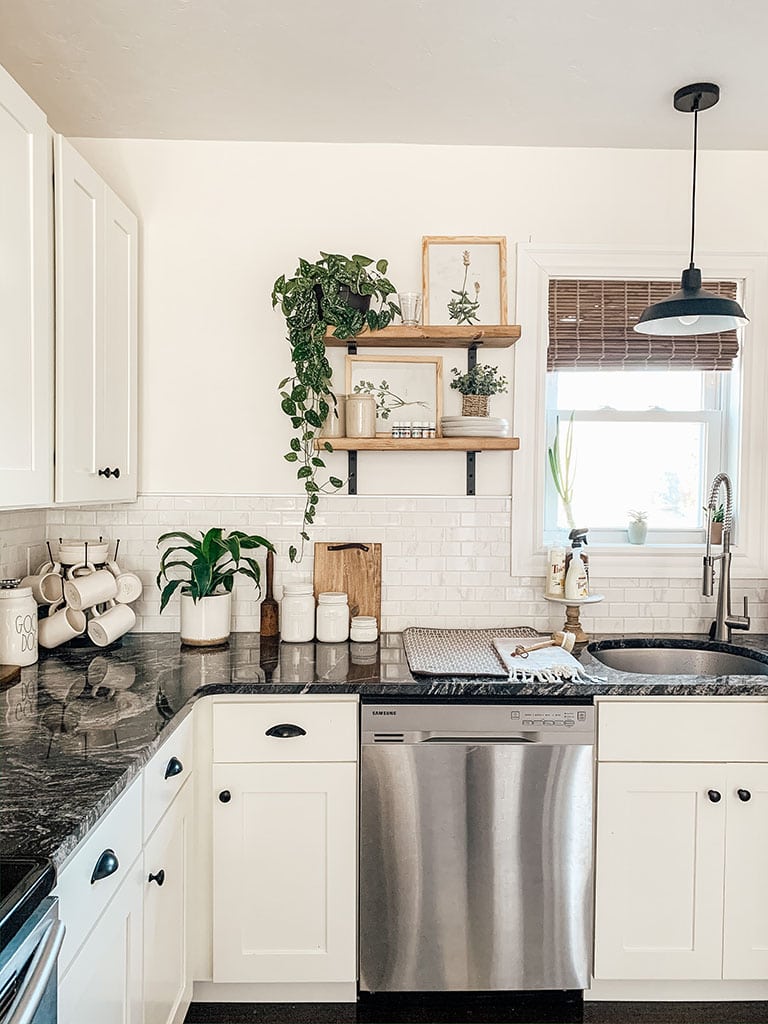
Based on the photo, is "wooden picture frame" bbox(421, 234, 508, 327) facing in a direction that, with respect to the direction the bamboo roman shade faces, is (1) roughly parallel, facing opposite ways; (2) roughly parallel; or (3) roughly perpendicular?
roughly parallel

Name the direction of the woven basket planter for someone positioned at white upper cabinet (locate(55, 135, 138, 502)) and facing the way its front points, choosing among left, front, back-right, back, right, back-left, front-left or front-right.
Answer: front

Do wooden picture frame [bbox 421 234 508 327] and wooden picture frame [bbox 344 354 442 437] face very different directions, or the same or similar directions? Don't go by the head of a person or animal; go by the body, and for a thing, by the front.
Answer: same or similar directions

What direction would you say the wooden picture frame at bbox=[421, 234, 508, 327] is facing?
toward the camera

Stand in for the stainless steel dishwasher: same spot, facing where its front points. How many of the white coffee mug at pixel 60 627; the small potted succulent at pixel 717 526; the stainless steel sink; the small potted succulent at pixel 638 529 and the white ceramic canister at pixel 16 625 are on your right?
2

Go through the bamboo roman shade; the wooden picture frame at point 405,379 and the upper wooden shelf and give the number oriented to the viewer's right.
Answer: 0

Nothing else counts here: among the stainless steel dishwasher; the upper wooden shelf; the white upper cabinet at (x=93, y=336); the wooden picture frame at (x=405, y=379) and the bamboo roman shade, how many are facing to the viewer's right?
1

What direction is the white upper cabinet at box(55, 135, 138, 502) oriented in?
to the viewer's right

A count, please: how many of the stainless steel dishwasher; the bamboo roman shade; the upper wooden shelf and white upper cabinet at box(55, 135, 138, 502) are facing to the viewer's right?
1

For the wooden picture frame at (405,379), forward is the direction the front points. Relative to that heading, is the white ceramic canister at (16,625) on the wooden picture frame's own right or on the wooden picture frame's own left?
on the wooden picture frame's own right

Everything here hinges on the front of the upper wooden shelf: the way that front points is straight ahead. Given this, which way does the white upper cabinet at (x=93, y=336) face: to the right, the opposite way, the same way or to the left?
to the left

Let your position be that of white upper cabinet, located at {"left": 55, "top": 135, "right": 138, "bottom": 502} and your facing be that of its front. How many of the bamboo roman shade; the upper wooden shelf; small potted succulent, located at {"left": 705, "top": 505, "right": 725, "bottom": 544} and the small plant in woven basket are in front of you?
4

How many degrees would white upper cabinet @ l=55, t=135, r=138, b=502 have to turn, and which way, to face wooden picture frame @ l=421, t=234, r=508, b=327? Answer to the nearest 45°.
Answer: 0° — it already faces it

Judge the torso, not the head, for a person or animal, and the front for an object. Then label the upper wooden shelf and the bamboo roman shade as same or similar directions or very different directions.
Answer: same or similar directions

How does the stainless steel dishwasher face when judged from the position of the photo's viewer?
facing the viewer
